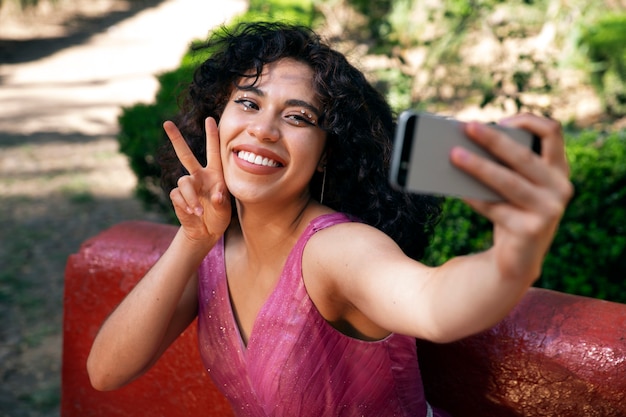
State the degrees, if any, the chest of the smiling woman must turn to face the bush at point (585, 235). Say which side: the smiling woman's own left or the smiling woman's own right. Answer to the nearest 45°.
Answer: approximately 180°

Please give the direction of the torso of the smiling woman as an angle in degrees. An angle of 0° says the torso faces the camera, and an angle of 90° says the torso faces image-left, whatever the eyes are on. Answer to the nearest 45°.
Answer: approximately 45°
